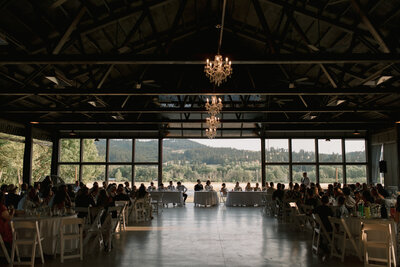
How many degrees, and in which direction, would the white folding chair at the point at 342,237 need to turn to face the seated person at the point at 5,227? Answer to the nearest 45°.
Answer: approximately 180°

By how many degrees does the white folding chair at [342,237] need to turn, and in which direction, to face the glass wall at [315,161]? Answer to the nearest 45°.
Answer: approximately 45° to its left

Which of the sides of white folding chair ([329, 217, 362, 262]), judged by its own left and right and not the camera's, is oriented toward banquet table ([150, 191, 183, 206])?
left

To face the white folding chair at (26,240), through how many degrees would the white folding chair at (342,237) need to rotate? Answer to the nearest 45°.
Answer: approximately 180°

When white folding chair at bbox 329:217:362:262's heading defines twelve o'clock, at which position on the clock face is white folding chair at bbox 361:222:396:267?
white folding chair at bbox 361:222:396:267 is roughly at 3 o'clock from white folding chair at bbox 329:217:362:262.

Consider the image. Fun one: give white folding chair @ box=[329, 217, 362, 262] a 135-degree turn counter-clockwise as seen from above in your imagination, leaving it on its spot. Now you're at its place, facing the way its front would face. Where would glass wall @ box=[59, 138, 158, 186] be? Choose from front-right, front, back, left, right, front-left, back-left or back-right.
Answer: front-right

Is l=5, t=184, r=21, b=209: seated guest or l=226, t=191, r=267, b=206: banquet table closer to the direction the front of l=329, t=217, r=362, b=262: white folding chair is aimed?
the banquet table
